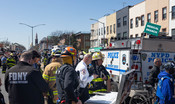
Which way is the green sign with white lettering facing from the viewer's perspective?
toward the camera

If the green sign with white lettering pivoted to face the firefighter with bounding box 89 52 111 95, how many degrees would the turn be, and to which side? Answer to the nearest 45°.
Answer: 0° — it already faces them

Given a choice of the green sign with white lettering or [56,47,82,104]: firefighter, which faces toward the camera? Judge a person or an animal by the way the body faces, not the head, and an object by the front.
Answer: the green sign with white lettering

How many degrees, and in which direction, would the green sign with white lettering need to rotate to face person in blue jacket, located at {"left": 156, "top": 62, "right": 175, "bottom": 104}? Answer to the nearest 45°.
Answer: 0° — it already faces them

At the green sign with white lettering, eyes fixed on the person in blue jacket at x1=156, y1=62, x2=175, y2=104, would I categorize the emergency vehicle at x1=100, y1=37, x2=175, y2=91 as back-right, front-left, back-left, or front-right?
front-right

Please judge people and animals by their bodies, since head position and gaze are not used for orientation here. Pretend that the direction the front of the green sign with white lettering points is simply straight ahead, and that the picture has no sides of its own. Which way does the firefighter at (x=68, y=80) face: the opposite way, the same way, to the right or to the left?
the opposite way

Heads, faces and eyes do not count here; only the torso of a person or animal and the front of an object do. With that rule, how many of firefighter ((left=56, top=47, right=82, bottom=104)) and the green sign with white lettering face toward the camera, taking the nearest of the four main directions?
1

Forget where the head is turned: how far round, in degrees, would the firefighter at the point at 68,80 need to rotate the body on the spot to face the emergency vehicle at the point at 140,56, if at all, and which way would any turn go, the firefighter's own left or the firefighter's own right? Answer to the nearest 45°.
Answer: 0° — they already face it

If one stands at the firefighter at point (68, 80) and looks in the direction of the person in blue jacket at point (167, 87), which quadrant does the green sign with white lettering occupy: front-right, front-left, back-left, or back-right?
front-left

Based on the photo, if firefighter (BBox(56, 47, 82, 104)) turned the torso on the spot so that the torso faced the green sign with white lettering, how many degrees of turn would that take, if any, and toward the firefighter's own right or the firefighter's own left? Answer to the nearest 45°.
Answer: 0° — they already face it

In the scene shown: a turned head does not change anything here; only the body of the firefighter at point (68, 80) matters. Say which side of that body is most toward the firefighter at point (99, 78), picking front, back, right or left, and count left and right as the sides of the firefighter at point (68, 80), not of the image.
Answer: front

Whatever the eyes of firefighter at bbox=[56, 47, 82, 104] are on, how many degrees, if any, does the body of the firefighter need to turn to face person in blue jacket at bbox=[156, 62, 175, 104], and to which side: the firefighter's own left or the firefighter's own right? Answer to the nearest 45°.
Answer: approximately 45° to the firefighter's own right
